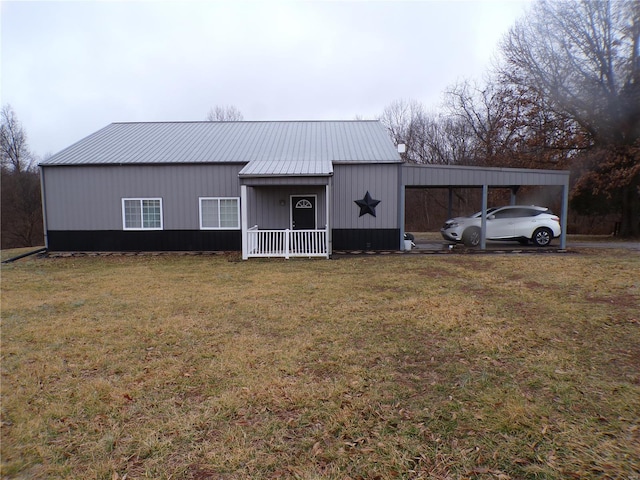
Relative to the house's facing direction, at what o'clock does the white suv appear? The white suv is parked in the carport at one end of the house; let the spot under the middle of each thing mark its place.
The white suv is roughly at 9 o'clock from the house.

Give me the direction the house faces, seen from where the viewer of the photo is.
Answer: facing the viewer

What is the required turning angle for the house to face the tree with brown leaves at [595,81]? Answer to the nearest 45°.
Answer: approximately 90° to its left

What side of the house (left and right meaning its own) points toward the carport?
left
